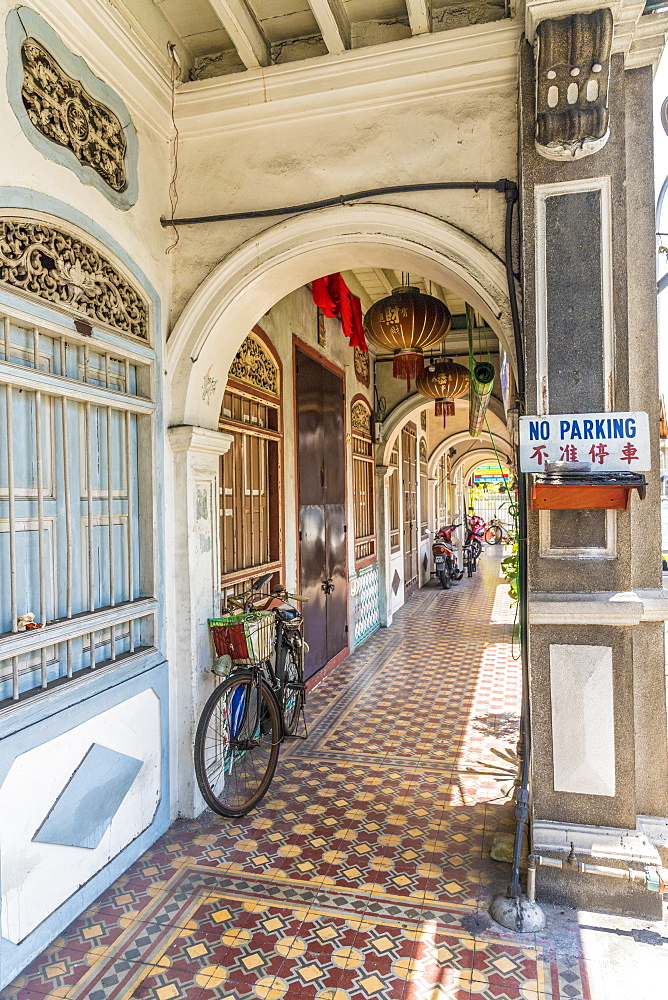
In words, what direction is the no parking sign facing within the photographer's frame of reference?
facing the viewer

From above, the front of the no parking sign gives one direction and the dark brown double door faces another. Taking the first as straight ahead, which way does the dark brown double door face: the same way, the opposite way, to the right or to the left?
to the left

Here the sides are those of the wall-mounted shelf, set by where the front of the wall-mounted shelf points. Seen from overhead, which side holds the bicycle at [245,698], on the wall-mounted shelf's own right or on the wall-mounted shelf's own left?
on the wall-mounted shelf's own right

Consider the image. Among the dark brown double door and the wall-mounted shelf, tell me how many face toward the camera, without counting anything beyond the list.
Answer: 1

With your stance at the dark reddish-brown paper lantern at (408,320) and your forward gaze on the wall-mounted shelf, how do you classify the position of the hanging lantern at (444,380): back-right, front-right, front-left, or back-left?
back-left

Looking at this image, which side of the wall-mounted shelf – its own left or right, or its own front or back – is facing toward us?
front

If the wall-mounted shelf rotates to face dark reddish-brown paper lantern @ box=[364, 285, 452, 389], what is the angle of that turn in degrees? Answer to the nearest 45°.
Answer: approximately 135° to its right

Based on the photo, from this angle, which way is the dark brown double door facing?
to the viewer's right

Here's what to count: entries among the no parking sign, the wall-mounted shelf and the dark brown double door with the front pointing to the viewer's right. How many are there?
1

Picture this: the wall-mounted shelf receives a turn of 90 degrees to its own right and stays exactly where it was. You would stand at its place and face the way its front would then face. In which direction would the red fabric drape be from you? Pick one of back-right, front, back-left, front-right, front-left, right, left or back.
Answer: front-right

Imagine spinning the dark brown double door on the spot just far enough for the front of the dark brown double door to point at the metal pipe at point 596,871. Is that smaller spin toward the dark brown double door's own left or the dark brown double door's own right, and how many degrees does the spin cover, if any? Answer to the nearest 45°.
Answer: approximately 90° to the dark brown double door's own right

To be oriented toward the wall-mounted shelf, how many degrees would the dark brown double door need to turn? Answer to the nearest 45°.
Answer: approximately 90° to its right

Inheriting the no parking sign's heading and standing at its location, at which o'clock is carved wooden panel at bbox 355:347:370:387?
The carved wooden panel is roughly at 5 o'clock from the no parking sign.

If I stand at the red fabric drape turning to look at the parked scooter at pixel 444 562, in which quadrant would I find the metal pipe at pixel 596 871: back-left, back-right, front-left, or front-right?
back-right

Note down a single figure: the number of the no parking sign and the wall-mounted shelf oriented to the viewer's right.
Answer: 0

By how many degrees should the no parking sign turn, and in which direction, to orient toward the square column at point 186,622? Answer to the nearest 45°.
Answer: approximately 90° to its right

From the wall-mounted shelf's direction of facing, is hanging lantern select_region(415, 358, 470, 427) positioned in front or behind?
behind
